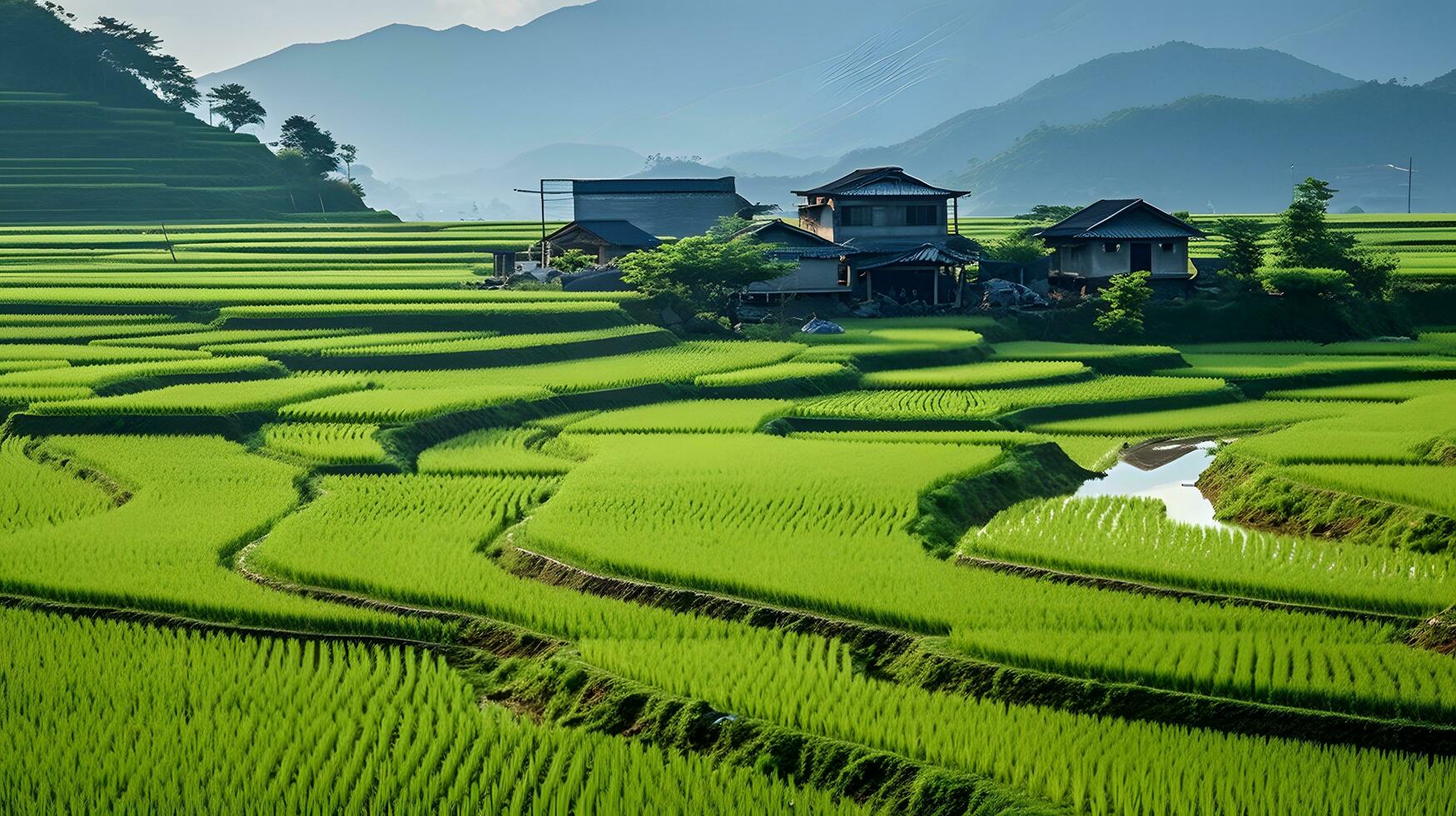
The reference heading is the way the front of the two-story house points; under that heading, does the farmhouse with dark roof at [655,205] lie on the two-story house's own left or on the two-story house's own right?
on the two-story house's own right

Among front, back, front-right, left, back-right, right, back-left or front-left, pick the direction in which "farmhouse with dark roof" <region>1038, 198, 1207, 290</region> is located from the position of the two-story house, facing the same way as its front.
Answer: left

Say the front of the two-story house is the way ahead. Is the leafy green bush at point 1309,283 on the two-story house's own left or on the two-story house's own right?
on the two-story house's own left

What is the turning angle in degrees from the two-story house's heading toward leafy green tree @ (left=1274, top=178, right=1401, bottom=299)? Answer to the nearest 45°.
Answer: approximately 90° to its left

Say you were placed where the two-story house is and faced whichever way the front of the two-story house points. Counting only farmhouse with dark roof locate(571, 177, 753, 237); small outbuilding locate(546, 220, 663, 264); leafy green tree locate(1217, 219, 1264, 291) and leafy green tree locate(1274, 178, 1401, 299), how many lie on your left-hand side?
2

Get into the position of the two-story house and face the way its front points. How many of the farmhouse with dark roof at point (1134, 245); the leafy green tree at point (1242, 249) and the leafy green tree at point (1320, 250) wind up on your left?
3

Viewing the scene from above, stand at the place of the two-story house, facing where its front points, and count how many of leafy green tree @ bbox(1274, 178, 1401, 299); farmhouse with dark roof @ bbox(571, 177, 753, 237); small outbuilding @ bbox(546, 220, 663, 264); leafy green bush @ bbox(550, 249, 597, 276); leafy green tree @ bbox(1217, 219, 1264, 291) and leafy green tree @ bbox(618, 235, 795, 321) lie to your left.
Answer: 2

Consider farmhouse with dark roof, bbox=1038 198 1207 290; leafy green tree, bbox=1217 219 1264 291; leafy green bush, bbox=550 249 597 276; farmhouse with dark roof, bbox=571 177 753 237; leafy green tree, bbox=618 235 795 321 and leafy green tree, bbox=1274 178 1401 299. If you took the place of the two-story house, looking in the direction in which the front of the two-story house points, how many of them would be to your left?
3

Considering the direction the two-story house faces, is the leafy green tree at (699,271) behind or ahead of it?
ahead

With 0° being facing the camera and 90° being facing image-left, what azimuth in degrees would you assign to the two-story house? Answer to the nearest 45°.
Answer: approximately 0°

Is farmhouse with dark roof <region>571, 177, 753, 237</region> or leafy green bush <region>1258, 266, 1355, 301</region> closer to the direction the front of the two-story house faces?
the leafy green bush

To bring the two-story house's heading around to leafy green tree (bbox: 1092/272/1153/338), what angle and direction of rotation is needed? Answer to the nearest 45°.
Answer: approximately 45° to its left

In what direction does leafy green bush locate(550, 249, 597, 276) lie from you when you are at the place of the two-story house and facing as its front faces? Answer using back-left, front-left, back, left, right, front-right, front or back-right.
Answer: right

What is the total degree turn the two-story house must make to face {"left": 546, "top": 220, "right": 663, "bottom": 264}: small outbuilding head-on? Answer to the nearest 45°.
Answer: approximately 90° to its right

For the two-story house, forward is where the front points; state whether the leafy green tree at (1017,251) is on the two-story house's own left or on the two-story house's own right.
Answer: on the two-story house's own left

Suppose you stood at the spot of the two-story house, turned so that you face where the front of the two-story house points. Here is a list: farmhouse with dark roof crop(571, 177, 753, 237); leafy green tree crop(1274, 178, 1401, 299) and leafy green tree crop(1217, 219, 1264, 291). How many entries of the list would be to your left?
2

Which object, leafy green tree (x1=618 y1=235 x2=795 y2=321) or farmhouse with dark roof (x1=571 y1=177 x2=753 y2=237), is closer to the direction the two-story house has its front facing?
the leafy green tree
